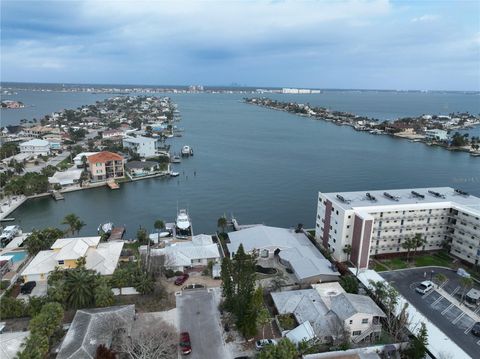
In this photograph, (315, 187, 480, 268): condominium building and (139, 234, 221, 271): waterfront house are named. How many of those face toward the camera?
2

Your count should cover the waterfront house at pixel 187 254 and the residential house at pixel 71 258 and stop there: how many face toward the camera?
2

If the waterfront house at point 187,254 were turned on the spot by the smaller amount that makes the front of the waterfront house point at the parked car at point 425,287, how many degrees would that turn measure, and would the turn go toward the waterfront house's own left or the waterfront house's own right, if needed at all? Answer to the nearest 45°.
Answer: approximately 90° to the waterfront house's own left

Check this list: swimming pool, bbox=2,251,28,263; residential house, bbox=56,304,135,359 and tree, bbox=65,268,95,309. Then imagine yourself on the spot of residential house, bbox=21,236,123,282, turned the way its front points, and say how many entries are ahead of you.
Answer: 2

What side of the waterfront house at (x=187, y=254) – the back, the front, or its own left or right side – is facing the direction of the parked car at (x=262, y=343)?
front

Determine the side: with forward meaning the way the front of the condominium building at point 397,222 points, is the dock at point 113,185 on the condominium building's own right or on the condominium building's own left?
on the condominium building's own right

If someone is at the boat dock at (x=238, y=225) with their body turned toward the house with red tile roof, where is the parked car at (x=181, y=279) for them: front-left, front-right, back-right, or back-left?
back-left

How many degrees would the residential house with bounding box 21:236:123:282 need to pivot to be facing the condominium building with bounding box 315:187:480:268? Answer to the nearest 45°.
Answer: approximately 90° to its left

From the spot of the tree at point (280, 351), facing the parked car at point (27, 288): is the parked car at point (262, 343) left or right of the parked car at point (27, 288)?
right

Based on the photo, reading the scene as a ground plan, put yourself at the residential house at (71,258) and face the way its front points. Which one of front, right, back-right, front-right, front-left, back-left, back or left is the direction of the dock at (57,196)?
back

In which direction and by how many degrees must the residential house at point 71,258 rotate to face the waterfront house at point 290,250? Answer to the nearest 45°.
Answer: approximately 90° to its left

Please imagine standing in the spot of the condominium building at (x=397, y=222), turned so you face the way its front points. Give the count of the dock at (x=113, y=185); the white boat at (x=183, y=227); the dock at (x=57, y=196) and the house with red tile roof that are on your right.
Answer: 4

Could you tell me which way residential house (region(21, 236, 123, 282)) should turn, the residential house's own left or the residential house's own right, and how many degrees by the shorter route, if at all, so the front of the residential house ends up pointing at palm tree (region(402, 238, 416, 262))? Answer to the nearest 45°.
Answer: approximately 90° to the residential house's own left
